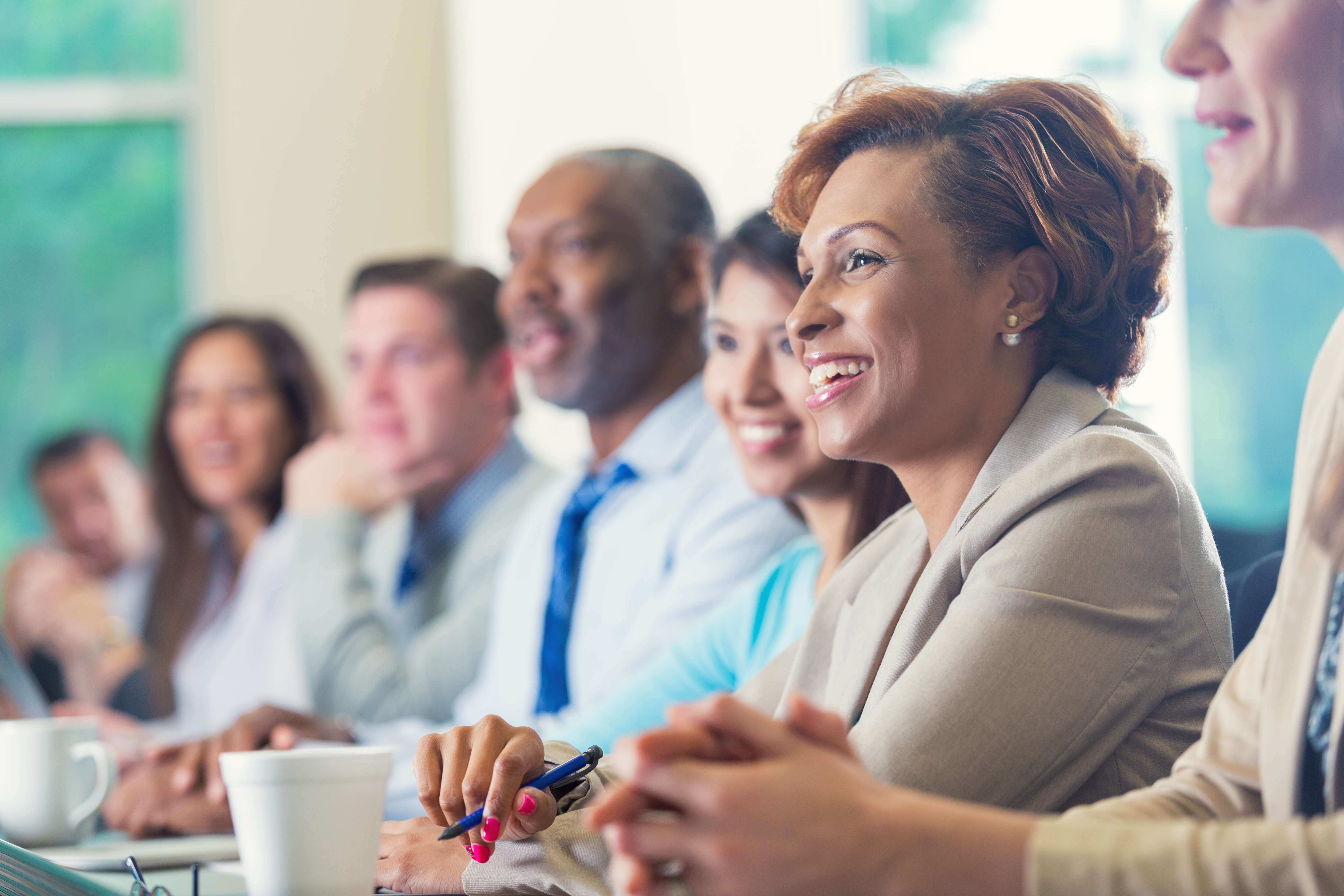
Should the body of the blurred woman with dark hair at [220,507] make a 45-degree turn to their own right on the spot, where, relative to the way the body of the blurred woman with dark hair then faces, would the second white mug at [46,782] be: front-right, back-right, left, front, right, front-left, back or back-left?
left

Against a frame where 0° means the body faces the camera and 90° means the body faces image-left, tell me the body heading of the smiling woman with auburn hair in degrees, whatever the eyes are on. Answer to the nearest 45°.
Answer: approximately 45°

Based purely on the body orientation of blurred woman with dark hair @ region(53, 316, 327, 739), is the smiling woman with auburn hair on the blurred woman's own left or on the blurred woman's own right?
on the blurred woman's own left
